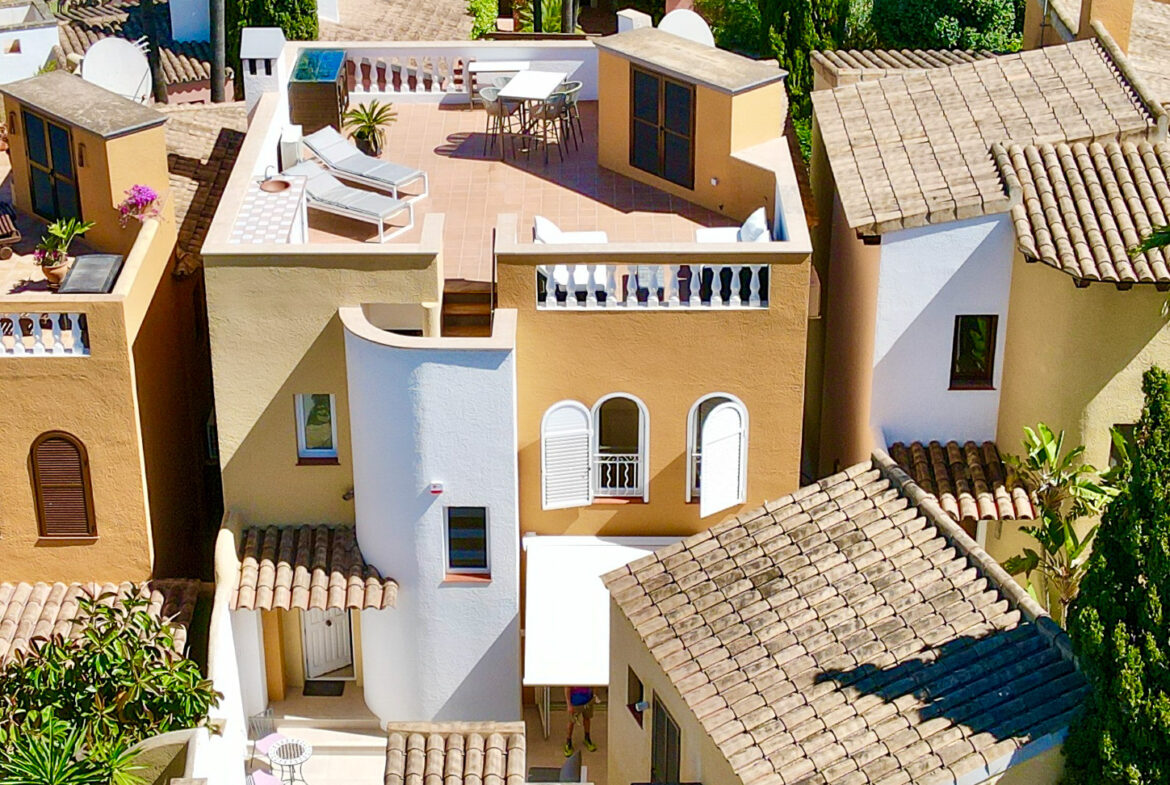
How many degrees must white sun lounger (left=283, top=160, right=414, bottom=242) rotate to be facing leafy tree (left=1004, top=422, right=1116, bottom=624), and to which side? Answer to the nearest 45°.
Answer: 0° — it already faces it

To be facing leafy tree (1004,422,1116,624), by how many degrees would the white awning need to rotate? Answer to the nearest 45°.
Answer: approximately 90° to its left

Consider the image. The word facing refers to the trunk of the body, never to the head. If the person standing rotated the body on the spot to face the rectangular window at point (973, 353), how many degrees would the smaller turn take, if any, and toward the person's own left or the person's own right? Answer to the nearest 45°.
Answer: approximately 90° to the person's own left

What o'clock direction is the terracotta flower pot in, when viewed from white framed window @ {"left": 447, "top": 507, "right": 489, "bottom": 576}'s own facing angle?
The terracotta flower pot is roughly at 4 o'clock from the white framed window.

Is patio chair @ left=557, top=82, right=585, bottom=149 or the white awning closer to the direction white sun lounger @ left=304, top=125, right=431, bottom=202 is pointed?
the white awning
